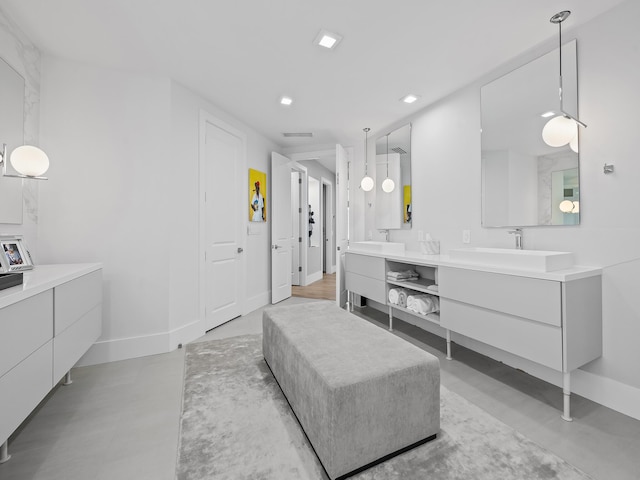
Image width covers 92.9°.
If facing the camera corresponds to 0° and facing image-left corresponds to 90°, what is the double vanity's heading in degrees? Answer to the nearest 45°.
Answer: approximately 45°

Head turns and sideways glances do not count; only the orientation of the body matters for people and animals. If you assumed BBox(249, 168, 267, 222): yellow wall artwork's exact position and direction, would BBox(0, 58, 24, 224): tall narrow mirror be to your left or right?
on your right

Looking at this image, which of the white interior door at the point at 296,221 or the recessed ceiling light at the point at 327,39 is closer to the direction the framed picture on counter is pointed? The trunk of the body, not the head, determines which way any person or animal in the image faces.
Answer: the recessed ceiling light

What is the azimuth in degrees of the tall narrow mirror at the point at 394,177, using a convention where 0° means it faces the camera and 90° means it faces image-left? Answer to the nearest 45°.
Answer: approximately 45°

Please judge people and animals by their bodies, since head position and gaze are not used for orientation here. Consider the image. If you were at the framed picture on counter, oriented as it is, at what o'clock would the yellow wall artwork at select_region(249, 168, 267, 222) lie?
The yellow wall artwork is roughly at 10 o'clock from the framed picture on counter.

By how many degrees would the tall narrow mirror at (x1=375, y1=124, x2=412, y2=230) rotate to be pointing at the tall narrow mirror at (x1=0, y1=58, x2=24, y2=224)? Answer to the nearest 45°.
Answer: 0° — it already faces it

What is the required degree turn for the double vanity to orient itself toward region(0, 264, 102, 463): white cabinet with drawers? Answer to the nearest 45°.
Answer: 0° — it already faces it
